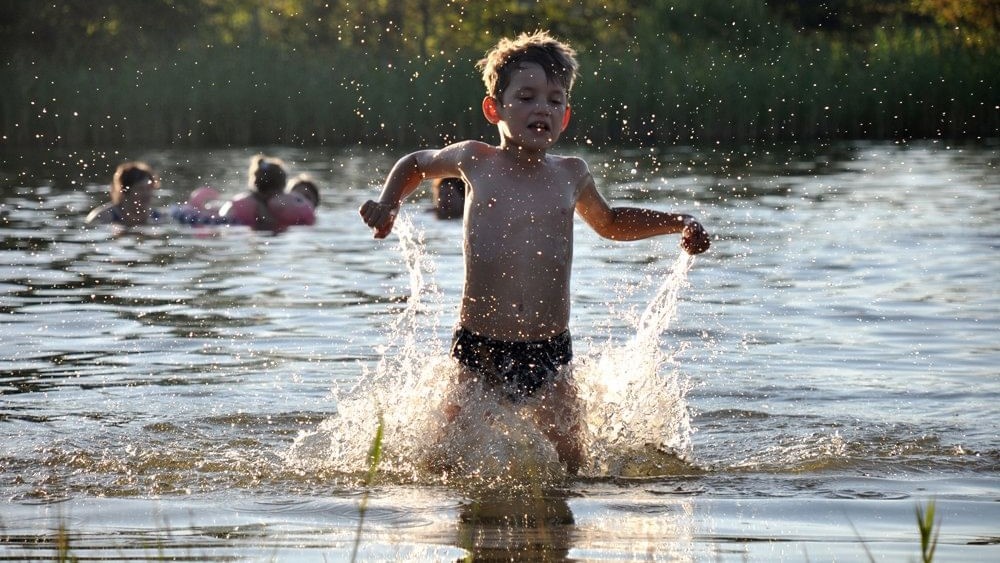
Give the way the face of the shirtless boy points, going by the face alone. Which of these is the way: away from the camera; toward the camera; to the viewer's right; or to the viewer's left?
toward the camera

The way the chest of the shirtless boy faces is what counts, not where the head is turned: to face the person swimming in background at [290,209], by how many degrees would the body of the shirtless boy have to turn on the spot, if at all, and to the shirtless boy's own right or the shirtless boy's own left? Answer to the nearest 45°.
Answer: approximately 180°

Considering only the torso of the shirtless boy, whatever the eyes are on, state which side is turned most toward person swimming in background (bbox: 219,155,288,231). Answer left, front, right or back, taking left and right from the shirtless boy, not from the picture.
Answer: back

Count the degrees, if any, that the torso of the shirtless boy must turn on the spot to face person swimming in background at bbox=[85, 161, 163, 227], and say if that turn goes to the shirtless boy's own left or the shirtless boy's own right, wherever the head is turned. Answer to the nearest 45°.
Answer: approximately 135° to the shirtless boy's own right

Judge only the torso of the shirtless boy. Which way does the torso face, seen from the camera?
toward the camera
